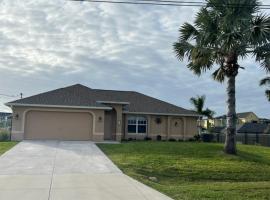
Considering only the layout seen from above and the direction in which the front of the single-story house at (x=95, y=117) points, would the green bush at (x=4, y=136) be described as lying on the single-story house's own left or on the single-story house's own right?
on the single-story house's own right

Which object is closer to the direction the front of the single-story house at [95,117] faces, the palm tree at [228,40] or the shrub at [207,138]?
the palm tree

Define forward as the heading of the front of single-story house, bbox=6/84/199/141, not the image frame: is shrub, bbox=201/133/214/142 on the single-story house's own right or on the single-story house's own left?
on the single-story house's own left

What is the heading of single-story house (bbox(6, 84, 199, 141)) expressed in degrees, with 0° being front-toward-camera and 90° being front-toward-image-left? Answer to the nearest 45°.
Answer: approximately 0°

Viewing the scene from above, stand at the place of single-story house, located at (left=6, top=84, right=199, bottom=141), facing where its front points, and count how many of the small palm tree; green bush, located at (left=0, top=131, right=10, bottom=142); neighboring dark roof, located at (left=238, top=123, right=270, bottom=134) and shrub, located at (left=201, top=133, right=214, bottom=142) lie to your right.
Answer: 1

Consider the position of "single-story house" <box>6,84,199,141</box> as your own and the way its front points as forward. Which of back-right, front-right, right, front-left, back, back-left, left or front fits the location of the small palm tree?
back-left

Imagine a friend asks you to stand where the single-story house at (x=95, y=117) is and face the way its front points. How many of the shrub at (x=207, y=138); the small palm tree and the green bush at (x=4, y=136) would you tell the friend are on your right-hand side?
1

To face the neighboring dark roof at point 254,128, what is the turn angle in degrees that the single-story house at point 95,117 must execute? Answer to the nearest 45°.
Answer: approximately 135° to its left

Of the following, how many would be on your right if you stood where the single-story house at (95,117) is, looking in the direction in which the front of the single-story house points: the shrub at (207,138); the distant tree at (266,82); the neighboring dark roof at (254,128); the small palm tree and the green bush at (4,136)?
1

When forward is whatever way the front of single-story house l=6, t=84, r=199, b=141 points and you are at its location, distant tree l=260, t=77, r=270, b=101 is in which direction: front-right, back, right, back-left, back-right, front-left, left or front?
left

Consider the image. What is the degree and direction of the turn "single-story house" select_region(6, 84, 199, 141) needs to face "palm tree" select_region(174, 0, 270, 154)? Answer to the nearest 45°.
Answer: approximately 45° to its left
